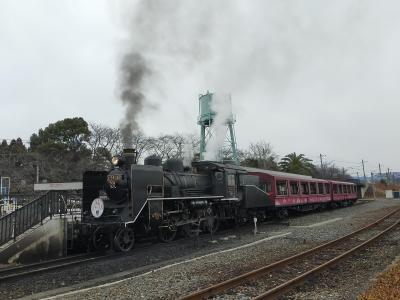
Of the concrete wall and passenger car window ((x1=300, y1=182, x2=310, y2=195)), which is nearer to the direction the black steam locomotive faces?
the concrete wall

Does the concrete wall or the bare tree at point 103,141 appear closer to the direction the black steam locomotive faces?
the concrete wall

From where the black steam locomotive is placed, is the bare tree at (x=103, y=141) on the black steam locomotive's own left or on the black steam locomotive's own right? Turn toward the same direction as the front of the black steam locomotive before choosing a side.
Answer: on the black steam locomotive's own right

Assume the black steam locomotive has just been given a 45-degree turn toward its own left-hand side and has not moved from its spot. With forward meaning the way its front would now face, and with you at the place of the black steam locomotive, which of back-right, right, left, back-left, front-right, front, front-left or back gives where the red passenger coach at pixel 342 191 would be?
back-left

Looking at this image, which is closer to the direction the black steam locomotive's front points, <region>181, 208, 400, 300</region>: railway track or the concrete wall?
the concrete wall

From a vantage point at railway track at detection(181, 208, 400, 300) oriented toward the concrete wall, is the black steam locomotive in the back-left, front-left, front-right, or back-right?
front-right

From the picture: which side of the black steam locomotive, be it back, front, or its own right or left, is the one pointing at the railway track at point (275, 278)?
left

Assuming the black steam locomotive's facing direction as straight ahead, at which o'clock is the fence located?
The fence is roughly at 1 o'clock from the black steam locomotive.

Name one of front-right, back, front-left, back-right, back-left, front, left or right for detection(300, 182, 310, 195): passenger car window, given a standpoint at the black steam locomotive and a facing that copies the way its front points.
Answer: back

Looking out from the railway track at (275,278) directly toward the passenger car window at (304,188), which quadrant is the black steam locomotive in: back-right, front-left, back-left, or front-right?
front-left

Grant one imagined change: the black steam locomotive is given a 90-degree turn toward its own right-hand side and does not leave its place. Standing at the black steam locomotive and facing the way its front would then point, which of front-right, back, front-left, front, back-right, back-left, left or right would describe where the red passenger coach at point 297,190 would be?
right

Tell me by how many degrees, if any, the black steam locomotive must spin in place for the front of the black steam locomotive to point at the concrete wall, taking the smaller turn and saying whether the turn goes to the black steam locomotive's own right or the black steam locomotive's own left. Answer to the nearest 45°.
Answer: approximately 45° to the black steam locomotive's own right
